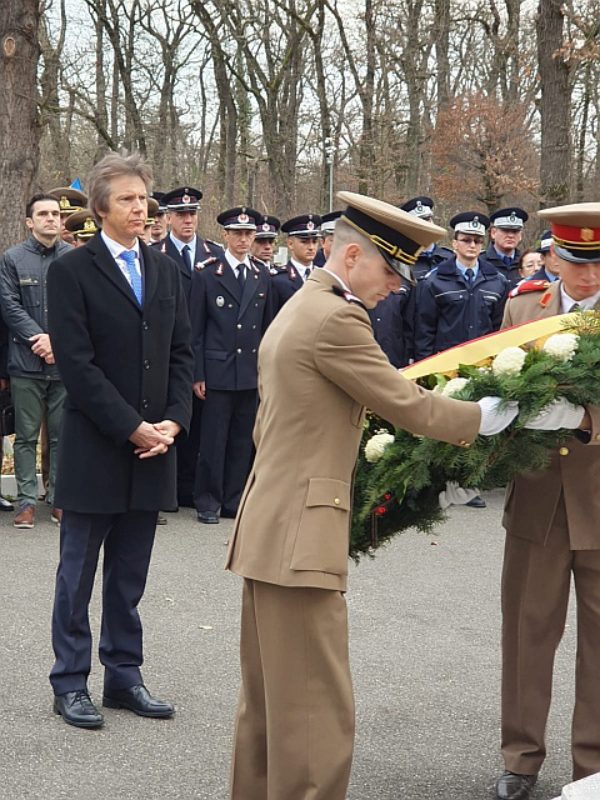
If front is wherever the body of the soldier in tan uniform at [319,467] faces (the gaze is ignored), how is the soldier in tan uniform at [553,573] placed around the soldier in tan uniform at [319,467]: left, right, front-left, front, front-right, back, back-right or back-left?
front-left

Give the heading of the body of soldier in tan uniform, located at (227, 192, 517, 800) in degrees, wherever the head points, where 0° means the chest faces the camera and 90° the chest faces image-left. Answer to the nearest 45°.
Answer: approximately 270°

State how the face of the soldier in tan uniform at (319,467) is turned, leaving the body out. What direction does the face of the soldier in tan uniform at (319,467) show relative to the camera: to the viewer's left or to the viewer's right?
to the viewer's right

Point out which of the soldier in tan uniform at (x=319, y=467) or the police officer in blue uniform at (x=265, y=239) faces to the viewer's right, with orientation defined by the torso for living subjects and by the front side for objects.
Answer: the soldier in tan uniform

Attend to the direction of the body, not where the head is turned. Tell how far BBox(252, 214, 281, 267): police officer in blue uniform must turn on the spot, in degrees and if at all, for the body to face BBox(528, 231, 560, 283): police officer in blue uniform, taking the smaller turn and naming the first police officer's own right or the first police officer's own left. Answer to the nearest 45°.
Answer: approximately 45° to the first police officer's own left

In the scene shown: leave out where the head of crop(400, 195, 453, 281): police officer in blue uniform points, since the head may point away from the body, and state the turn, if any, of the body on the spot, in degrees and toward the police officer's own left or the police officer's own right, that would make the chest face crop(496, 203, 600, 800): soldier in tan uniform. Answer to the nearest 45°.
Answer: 0° — they already face them

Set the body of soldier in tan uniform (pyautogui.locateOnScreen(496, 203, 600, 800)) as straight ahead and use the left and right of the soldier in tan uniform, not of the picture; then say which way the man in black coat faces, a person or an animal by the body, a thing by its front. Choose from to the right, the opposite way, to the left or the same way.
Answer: to the left

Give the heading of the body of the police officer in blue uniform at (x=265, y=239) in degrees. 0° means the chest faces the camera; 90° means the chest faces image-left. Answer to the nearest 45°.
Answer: approximately 0°

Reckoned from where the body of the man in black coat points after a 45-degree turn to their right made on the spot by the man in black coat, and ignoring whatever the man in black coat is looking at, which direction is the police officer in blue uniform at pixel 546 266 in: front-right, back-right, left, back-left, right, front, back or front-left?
back-left

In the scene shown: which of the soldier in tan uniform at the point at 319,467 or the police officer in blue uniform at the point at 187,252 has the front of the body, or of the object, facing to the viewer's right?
the soldier in tan uniform
